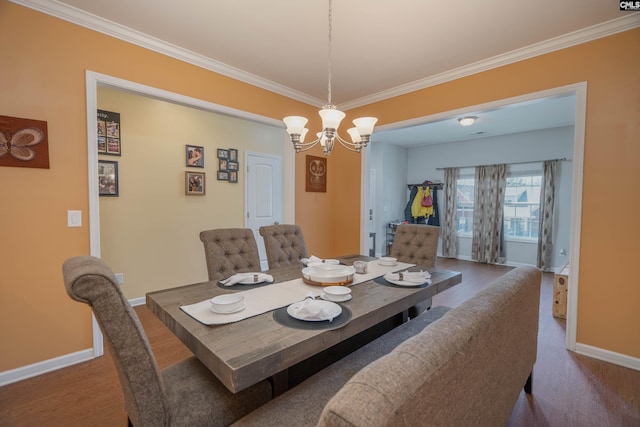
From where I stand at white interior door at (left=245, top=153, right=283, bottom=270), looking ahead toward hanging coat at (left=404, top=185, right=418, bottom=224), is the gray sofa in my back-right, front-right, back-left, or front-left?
back-right

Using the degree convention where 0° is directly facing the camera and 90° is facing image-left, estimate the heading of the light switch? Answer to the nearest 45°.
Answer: approximately 0°

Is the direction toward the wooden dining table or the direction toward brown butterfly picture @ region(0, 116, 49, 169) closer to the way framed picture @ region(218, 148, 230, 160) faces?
the wooden dining table

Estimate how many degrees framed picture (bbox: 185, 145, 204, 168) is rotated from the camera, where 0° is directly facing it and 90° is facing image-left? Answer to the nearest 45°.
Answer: approximately 315°

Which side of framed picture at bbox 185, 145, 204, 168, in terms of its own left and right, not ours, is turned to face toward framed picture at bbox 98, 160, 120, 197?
right

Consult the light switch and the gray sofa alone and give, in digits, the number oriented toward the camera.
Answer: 1

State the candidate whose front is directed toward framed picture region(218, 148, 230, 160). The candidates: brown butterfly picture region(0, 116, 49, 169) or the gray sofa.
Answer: the gray sofa

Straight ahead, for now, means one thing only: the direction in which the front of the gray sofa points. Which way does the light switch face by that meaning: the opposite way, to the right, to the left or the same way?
the opposite way

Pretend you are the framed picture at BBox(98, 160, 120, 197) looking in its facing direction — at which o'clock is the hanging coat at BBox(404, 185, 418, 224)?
The hanging coat is roughly at 9 o'clock from the framed picture.
